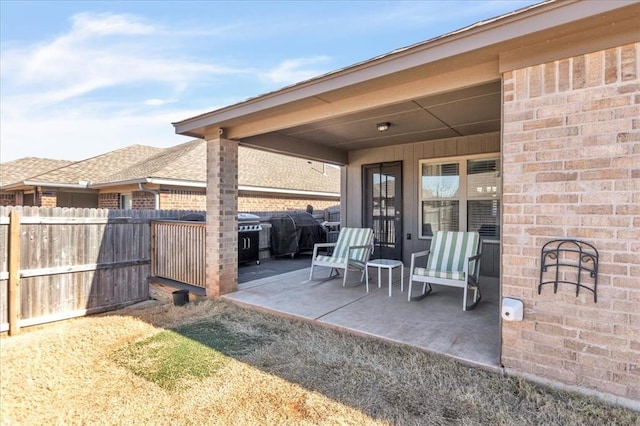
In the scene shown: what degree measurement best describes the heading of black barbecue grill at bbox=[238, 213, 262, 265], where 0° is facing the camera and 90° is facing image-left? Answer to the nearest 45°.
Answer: approximately 0°

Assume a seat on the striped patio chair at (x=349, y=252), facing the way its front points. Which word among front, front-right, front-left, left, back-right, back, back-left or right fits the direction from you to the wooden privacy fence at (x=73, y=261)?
front-right

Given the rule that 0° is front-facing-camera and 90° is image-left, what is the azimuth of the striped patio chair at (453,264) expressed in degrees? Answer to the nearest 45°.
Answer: approximately 45°

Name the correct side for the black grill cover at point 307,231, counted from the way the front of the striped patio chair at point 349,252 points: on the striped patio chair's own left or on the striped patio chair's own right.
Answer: on the striped patio chair's own right

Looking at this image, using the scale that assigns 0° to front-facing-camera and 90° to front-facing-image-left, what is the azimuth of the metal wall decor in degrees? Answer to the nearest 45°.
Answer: approximately 0°

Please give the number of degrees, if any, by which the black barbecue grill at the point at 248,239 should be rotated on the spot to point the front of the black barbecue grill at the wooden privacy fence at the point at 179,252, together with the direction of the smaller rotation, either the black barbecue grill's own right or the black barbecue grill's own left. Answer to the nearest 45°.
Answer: approximately 45° to the black barbecue grill's own right

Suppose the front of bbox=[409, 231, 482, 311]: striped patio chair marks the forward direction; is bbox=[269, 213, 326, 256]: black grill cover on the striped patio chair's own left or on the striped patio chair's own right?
on the striped patio chair's own right

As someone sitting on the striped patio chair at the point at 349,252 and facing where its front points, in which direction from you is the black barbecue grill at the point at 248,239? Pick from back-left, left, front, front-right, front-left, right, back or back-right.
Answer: right

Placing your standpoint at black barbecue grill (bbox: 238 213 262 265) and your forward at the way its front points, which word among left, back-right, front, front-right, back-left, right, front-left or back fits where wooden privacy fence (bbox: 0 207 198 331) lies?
front-right

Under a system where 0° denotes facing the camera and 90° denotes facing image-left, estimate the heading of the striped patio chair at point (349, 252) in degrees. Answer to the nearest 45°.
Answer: approximately 45°

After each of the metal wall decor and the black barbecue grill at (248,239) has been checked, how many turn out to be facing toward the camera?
2
